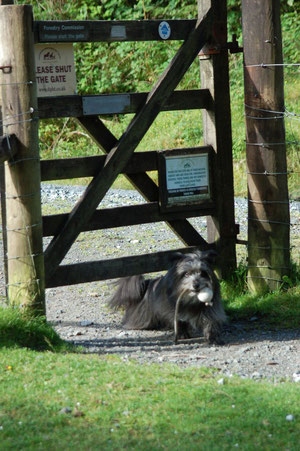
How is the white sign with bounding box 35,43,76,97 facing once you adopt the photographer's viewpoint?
facing the viewer

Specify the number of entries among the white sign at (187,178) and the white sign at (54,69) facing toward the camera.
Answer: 2

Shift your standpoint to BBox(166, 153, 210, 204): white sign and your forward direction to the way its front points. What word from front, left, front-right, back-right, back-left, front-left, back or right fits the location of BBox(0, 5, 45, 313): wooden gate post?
front-right

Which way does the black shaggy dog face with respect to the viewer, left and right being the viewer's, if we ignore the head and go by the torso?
facing the viewer and to the right of the viewer

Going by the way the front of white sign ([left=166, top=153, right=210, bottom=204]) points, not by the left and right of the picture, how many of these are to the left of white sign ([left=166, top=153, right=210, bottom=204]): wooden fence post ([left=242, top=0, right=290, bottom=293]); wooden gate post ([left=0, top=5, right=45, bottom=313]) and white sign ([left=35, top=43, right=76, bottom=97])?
1

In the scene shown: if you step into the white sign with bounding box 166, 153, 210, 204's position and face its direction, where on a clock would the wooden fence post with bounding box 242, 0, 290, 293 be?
The wooden fence post is roughly at 9 o'clock from the white sign.
